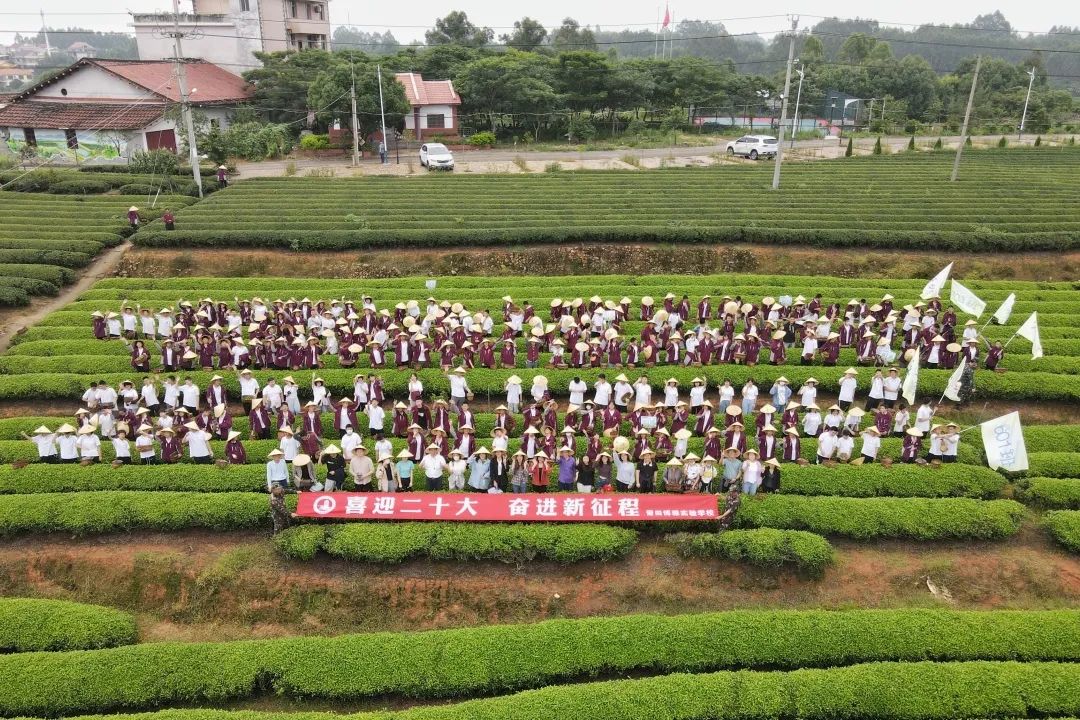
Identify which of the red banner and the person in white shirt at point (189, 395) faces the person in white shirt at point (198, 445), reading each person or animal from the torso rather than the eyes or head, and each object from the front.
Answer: the person in white shirt at point (189, 395)

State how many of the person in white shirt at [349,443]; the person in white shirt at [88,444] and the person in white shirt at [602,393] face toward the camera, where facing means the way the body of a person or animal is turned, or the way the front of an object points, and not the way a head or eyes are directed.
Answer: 3

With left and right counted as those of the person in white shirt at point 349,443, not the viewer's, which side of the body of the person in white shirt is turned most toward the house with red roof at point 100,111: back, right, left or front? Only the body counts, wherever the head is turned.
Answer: back

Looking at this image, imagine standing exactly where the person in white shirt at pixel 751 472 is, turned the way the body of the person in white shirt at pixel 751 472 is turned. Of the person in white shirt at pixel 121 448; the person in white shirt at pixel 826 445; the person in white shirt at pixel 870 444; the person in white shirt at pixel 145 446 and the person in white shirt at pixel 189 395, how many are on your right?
3

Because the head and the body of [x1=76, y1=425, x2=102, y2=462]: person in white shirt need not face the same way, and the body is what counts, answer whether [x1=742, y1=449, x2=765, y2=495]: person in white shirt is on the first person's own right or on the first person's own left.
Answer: on the first person's own left

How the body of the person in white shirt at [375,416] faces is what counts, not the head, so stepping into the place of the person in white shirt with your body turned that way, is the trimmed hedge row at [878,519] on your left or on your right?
on your left

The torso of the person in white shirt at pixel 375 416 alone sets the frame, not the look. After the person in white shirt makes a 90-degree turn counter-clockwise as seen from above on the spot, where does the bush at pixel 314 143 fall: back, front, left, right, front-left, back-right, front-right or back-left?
left

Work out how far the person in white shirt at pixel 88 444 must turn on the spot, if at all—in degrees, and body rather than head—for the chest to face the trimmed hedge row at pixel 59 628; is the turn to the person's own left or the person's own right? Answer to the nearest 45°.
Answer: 0° — they already face it

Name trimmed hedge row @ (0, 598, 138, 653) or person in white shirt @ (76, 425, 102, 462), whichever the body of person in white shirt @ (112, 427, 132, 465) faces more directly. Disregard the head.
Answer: the trimmed hedge row

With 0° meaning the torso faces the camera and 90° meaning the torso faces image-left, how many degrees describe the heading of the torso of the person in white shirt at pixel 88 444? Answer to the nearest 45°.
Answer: approximately 0°

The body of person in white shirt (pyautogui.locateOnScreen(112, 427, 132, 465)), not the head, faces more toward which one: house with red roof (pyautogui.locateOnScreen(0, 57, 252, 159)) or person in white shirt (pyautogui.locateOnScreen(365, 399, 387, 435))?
the person in white shirt

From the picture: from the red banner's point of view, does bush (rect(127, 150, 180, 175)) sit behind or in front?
behind
